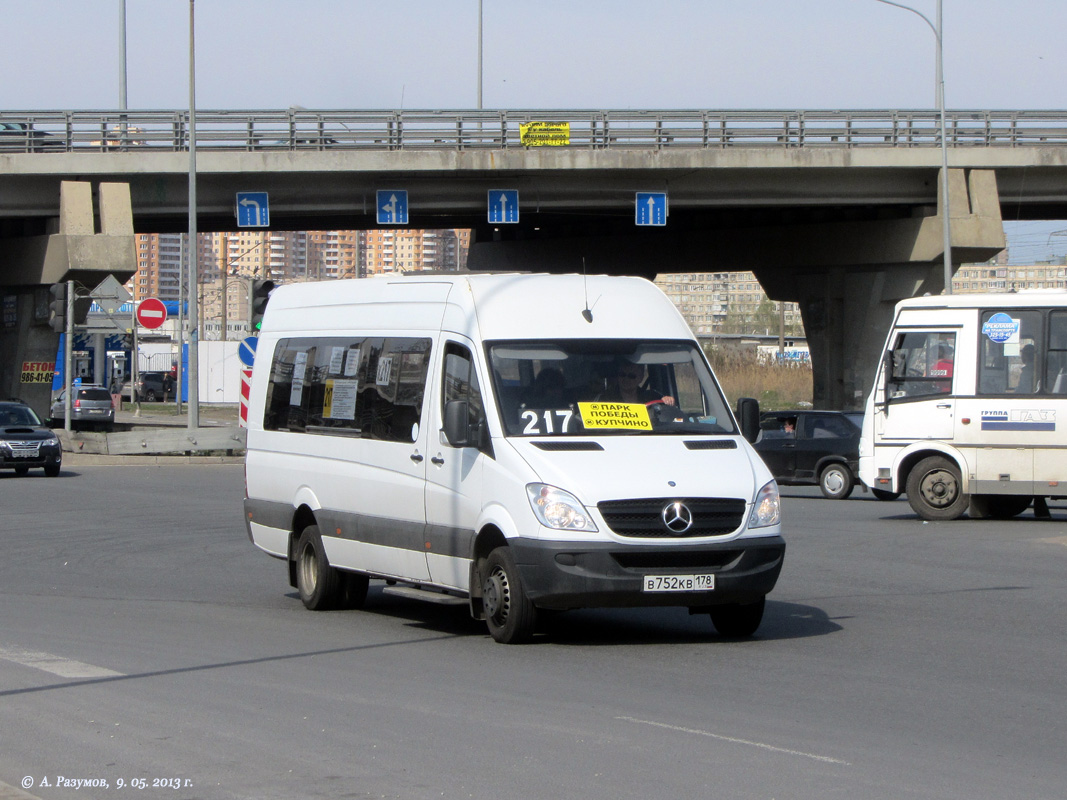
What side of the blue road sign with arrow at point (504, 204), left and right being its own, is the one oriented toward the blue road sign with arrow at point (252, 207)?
right

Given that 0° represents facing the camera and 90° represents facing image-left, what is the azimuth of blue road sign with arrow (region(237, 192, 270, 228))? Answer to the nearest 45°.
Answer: approximately 0°

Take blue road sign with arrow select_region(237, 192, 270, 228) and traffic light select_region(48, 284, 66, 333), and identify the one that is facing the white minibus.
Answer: the blue road sign with arrow

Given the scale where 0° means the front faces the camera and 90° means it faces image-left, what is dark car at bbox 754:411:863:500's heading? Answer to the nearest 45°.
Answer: approximately 90°

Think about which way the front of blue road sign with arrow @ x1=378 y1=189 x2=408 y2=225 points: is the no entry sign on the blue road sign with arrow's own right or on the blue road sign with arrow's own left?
on the blue road sign with arrow's own right

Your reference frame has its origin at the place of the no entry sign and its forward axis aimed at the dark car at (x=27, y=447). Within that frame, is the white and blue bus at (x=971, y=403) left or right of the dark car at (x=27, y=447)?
left

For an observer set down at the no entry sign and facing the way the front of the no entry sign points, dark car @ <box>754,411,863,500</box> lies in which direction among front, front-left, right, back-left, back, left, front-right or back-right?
front-left

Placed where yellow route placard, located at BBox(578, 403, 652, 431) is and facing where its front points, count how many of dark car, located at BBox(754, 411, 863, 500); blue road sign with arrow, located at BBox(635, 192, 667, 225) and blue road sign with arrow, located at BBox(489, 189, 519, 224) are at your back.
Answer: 3
